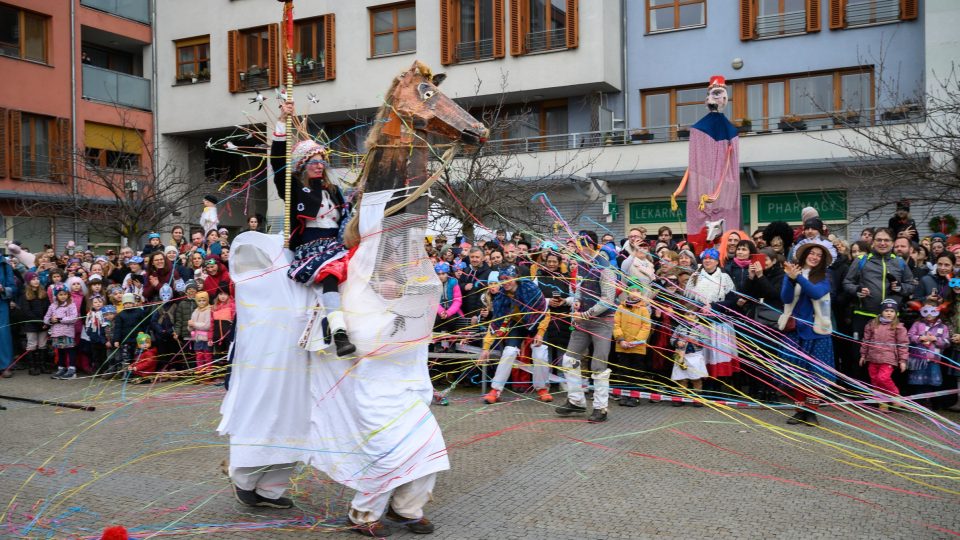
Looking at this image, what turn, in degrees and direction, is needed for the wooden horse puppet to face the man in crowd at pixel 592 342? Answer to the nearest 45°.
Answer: approximately 45° to its left

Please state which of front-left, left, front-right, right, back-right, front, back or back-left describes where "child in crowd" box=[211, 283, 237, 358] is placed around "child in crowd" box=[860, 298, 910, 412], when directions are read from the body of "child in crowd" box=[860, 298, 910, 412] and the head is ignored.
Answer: right

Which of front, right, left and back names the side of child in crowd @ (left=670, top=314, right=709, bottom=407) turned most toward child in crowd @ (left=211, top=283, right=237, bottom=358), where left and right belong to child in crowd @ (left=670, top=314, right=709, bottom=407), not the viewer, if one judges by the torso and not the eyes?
right

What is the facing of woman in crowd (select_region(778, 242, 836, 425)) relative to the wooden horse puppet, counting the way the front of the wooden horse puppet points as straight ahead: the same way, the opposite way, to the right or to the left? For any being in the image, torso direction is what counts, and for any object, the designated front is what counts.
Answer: the opposite way

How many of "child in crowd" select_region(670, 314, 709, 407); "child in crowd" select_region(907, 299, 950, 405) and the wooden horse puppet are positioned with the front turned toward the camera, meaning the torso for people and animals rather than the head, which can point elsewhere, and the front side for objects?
2

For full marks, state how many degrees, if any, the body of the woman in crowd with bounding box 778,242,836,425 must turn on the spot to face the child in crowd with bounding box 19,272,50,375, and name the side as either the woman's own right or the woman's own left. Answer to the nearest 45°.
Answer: approximately 45° to the woman's own right

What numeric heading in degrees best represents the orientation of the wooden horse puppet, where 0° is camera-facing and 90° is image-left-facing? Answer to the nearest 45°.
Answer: approximately 270°

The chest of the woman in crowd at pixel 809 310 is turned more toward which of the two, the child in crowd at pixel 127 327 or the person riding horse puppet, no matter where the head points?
the person riding horse puppet

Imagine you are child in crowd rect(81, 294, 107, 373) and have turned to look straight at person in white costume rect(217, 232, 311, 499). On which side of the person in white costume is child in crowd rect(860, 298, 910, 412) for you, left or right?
left

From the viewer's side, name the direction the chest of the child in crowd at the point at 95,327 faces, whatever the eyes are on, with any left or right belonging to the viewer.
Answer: facing the viewer and to the right of the viewer
